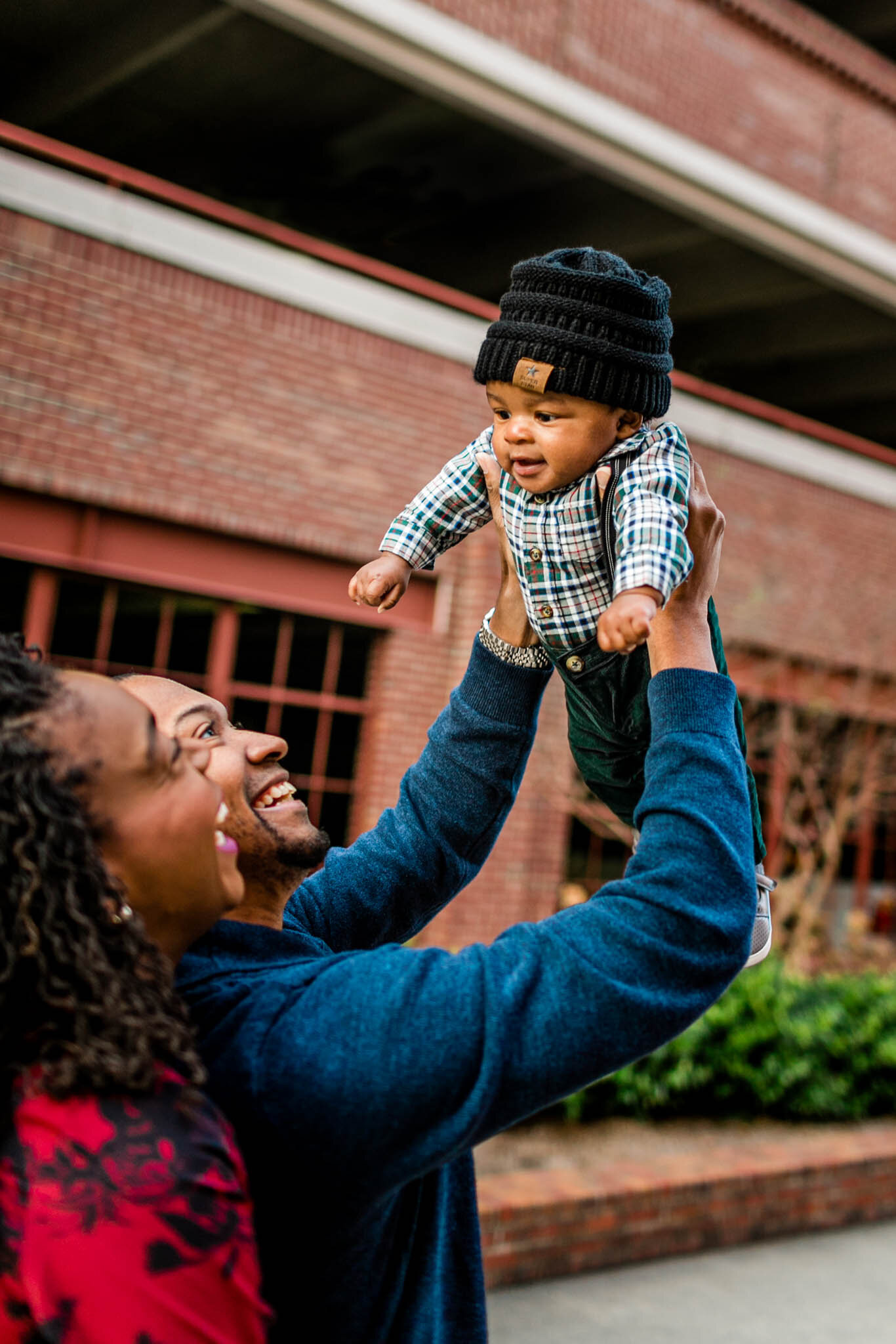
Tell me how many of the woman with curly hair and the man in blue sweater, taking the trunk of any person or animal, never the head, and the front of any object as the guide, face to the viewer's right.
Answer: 2

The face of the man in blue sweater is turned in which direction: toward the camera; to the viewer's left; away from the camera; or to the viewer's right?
to the viewer's right

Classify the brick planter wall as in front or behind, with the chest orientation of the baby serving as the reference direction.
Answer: behind

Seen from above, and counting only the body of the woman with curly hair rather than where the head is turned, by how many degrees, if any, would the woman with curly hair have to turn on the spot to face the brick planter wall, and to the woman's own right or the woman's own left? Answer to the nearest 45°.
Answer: approximately 45° to the woman's own left

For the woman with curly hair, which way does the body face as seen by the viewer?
to the viewer's right

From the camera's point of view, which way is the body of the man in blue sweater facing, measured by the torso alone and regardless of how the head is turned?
to the viewer's right

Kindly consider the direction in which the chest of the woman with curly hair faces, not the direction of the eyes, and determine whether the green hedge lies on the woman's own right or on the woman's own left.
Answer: on the woman's own left

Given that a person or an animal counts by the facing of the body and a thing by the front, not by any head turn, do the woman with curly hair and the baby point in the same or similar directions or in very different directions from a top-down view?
very different directions

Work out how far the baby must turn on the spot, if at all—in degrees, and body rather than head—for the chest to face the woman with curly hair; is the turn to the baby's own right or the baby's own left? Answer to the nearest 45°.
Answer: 0° — they already face them
